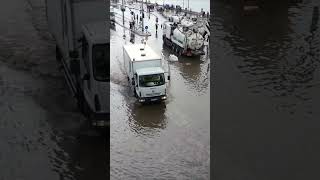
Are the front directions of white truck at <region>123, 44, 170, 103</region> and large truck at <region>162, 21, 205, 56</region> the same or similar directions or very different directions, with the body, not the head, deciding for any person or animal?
very different directions

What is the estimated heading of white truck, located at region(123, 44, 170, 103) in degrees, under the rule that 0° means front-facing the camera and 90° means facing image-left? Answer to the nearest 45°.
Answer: approximately 315°

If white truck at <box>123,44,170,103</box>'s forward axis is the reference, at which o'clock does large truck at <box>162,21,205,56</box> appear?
The large truck is roughly at 8 o'clock from the white truck.

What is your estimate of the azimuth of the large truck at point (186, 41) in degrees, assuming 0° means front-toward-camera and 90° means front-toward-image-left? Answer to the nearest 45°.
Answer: approximately 135°

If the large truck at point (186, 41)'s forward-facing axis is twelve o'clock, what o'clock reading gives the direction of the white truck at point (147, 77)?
The white truck is roughly at 8 o'clock from the large truck.
